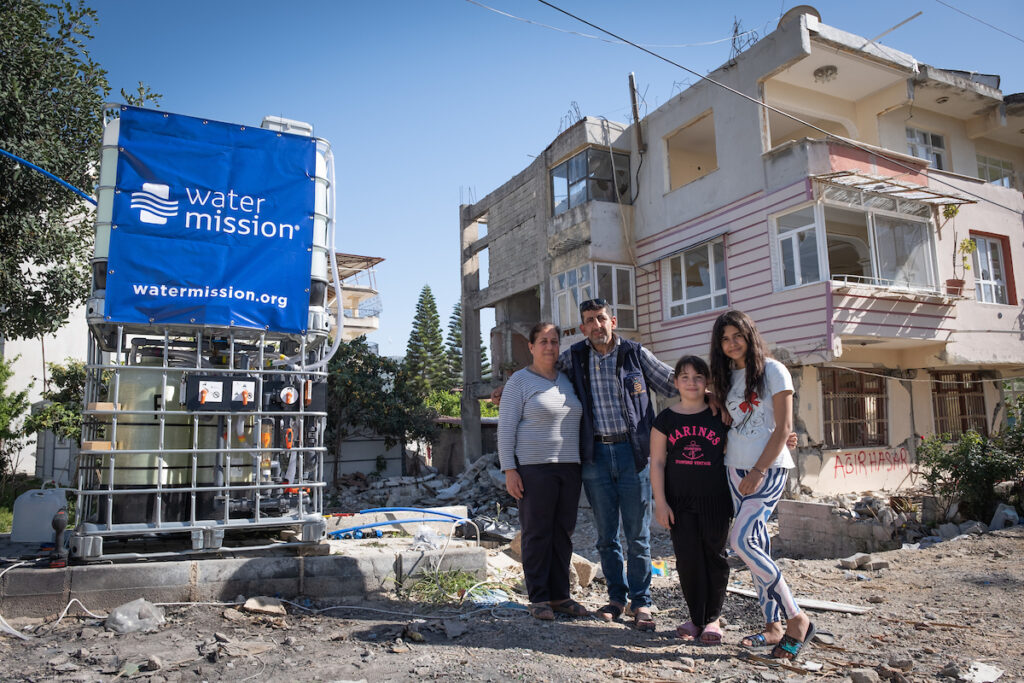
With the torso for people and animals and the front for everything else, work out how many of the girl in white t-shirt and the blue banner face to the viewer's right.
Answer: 0

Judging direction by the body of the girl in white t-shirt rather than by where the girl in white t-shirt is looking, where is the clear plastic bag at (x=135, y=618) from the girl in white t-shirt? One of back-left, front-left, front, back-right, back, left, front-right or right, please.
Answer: front-right

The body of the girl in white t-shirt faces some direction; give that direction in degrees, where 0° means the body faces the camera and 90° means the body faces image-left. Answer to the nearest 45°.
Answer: approximately 45°

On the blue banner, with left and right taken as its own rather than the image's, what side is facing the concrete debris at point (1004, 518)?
left

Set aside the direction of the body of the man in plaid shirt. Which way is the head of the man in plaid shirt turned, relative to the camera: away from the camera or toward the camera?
toward the camera

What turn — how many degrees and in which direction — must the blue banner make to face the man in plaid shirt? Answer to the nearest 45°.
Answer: approximately 45° to its left

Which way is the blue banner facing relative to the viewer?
toward the camera

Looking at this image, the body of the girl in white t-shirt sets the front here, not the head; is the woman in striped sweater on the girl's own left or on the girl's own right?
on the girl's own right

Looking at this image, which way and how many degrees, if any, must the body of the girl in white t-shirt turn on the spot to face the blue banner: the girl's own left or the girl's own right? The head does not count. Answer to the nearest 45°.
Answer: approximately 45° to the girl's own right

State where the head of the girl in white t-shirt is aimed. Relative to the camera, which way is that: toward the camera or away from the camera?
toward the camera
